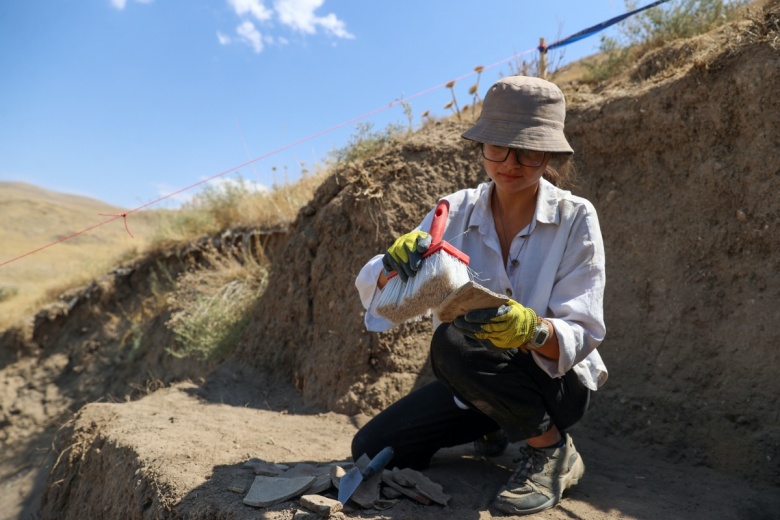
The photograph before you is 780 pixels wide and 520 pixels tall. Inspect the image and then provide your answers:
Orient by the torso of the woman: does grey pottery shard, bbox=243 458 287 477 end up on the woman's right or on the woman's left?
on the woman's right

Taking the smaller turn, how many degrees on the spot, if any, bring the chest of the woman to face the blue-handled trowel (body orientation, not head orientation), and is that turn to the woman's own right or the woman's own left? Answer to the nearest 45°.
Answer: approximately 45° to the woman's own right

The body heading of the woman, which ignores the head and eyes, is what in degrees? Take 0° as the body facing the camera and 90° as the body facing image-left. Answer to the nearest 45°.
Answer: approximately 45°

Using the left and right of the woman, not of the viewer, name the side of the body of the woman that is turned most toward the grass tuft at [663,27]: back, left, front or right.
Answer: back

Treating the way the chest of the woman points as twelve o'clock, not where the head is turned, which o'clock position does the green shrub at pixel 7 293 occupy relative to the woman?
The green shrub is roughly at 3 o'clock from the woman.

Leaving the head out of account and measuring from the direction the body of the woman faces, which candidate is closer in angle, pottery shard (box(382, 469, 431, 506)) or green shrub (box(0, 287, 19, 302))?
the pottery shard

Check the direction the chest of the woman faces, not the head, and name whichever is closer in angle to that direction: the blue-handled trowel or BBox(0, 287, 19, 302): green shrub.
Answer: the blue-handled trowel

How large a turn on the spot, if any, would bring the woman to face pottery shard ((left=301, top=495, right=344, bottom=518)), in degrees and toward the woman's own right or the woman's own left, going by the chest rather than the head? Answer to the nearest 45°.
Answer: approximately 45° to the woman's own right

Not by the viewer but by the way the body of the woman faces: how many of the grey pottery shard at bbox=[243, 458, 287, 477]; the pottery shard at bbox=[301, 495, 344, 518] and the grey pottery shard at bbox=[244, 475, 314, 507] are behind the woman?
0

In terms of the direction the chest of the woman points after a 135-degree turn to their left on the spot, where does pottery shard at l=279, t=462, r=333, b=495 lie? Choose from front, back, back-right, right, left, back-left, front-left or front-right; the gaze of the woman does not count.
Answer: back

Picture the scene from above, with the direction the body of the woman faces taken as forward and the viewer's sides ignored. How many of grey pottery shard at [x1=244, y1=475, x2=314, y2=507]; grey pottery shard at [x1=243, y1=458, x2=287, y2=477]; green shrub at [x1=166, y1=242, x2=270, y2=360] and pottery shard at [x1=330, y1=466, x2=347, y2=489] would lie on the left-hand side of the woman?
0

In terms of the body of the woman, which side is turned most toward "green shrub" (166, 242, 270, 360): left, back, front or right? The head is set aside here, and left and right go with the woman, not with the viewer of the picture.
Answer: right
